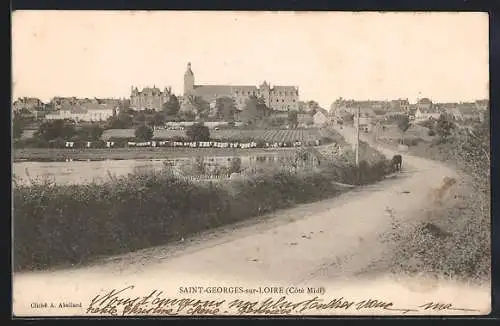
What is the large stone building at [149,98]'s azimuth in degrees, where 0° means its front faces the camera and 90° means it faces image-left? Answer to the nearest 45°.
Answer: approximately 0°
